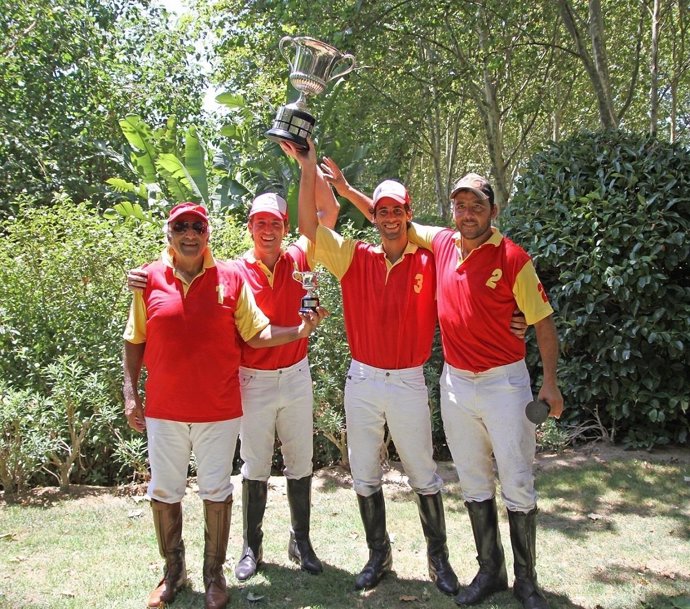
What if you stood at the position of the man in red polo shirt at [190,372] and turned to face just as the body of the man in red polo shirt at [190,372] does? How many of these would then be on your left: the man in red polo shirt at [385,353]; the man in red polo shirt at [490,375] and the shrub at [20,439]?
2

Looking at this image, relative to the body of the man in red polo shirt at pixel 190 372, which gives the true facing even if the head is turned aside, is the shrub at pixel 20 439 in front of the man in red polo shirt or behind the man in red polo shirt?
behind

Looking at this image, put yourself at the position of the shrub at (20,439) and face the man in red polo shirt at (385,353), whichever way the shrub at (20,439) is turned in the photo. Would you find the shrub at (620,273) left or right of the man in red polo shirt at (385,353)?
left

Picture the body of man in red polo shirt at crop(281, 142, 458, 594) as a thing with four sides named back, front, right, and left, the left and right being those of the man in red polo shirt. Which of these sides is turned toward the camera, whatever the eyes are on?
front

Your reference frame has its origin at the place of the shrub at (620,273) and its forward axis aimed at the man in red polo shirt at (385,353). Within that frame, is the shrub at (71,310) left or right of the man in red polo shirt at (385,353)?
right

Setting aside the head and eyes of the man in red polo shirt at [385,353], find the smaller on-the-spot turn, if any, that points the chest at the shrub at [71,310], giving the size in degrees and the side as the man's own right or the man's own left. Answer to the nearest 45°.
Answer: approximately 135° to the man's own right

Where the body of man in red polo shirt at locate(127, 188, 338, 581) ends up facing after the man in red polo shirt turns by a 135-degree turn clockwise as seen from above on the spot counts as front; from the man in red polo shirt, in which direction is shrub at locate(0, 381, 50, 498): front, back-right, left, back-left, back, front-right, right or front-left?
front

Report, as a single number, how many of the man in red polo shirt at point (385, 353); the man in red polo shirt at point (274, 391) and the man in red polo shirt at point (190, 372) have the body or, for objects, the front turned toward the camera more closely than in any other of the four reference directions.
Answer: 3

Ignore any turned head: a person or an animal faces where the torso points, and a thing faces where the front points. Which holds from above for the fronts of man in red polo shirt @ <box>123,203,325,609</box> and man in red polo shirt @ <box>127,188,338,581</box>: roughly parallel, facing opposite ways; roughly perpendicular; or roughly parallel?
roughly parallel

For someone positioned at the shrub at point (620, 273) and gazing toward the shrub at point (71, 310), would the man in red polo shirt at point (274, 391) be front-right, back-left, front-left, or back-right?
front-left

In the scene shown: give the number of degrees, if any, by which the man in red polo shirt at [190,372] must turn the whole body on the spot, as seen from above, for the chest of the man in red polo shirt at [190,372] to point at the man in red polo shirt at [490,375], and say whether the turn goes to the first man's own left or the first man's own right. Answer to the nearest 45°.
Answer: approximately 90° to the first man's own left

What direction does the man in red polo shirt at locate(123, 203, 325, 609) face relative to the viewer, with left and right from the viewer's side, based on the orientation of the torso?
facing the viewer

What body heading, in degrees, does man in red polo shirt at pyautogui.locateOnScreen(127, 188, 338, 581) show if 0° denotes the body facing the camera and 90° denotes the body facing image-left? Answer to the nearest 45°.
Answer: approximately 0°

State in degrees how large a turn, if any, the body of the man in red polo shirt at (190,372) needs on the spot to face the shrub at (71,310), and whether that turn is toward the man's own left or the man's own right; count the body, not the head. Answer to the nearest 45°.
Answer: approximately 135° to the man's own right

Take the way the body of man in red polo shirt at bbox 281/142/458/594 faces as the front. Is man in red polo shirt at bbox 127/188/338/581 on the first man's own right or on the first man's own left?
on the first man's own right

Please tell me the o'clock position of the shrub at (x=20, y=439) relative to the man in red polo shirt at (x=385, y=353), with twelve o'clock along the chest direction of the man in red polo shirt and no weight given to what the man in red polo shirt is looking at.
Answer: The shrub is roughly at 4 o'clock from the man in red polo shirt.
